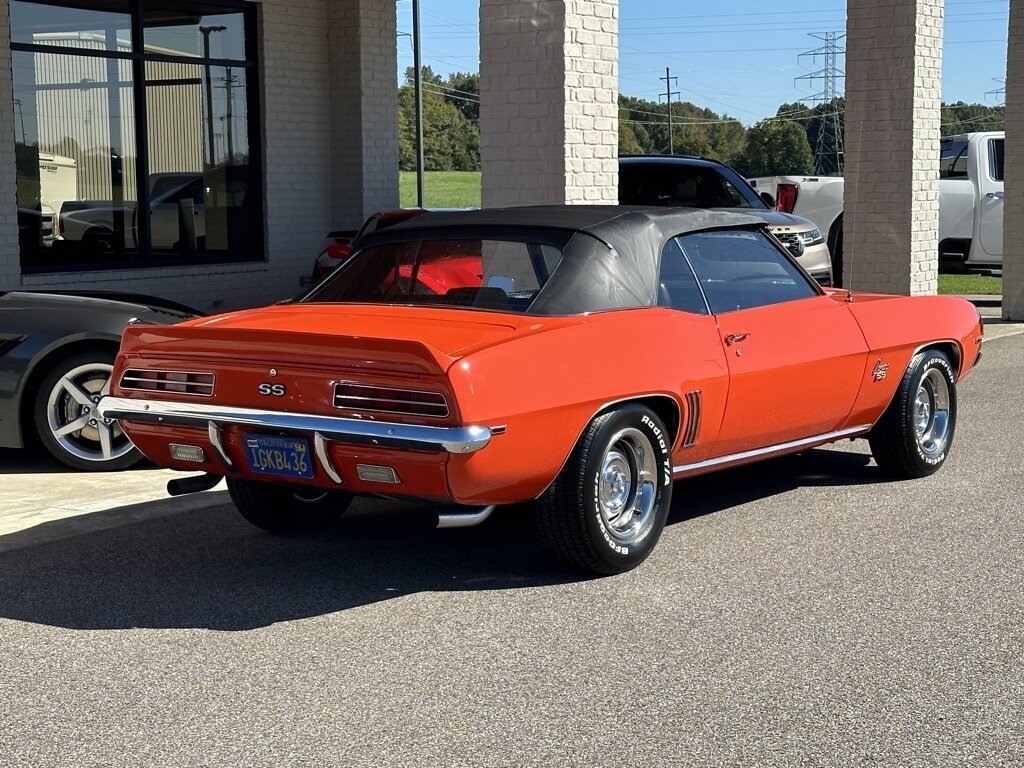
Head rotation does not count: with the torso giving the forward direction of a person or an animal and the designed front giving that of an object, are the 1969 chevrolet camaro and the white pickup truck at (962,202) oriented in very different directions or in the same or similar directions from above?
same or similar directions

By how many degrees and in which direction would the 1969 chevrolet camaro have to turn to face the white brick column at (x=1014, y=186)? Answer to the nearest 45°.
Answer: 0° — it already faces it

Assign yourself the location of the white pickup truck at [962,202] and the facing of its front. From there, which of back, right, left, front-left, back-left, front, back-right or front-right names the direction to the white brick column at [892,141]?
back-right

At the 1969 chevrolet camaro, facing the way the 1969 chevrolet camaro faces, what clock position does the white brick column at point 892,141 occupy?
The white brick column is roughly at 11 o'clock from the 1969 chevrolet camaro.

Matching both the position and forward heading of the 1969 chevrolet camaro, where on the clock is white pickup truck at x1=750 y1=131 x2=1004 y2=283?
The white pickup truck is roughly at 11 o'clock from the 1969 chevrolet camaro.

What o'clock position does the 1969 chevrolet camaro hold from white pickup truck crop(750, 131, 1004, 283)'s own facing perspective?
The 1969 chevrolet camaro is roughly at 5 o'clock from the white pickup truck.

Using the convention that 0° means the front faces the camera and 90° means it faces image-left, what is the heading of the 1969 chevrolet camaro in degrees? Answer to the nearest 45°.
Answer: approximately 225°

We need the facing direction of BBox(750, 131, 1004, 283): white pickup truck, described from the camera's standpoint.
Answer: facing away from the viewer and to the right of the viewer

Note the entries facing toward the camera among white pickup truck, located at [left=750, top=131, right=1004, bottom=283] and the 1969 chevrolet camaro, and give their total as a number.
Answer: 0

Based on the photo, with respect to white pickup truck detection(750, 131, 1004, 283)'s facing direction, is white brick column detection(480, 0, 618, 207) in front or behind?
behind
